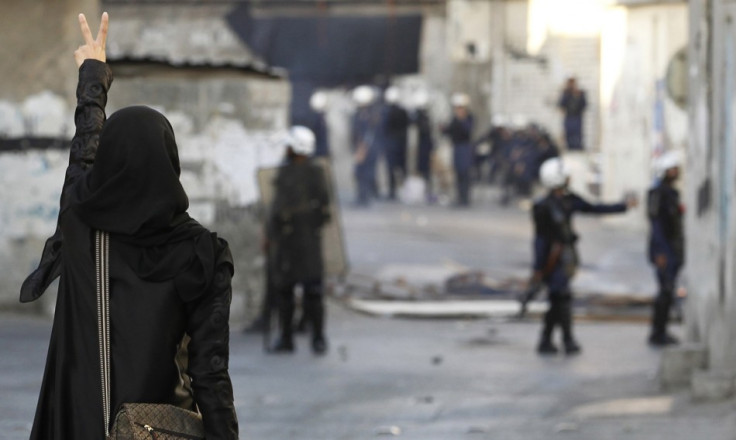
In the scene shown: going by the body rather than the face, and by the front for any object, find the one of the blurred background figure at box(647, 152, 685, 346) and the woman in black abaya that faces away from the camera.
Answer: the woman in black abaya

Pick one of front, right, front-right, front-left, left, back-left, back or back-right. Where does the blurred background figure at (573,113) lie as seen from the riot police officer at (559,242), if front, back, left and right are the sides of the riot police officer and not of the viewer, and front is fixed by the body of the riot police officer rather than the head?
back-left

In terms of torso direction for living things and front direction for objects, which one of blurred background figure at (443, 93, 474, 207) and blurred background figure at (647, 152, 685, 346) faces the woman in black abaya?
blurred background figure at (443, 93, 474, 207)

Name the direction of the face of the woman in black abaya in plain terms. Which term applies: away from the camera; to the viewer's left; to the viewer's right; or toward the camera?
away from the camera

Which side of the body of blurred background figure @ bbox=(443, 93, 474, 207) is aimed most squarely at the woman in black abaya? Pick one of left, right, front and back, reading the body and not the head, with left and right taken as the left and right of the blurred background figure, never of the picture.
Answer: front

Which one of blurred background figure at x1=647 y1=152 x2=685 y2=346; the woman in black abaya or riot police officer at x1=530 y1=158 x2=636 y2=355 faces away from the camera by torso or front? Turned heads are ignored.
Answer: the woman in black abaya

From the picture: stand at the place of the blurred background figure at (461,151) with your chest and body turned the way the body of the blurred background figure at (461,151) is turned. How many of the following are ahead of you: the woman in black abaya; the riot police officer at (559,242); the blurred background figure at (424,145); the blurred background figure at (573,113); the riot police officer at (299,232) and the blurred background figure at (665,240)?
4

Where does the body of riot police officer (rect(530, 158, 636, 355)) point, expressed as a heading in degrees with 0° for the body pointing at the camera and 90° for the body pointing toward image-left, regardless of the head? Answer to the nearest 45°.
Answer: approximately 315°

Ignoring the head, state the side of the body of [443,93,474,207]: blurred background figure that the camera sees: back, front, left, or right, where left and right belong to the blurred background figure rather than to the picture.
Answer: front

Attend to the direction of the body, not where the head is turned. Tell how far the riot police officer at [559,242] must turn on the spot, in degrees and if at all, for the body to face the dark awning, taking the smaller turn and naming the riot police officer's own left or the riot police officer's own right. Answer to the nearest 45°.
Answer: approximately 135° to the riot police officer's own left

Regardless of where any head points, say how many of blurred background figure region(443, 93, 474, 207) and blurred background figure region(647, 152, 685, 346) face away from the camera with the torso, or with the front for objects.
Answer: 0

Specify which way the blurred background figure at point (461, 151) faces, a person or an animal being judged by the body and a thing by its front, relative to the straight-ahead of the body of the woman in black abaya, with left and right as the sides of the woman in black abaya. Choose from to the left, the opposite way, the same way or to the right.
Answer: the opposite way

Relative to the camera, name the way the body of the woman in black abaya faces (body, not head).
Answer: away from the camera

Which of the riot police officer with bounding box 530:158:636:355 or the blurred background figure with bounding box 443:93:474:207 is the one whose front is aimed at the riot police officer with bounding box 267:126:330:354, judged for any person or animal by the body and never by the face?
the blurred background figure
